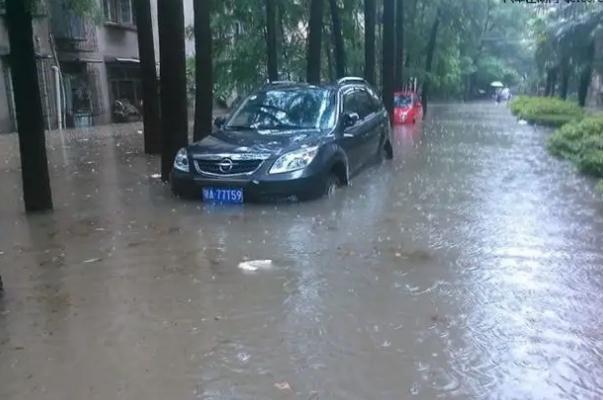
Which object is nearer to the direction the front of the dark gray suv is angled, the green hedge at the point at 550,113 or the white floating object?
the white floating object

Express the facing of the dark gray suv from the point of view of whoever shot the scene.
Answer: facing the viewer and to the left of the viewer

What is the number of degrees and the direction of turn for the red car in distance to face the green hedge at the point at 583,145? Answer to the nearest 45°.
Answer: approximately 45° to its left

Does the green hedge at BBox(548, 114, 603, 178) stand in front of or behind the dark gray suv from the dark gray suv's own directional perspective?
behind

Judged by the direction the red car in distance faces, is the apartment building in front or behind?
in front

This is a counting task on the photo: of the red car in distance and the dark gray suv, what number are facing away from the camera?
0

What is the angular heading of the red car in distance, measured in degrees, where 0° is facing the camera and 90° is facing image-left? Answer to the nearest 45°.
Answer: approximately 45°

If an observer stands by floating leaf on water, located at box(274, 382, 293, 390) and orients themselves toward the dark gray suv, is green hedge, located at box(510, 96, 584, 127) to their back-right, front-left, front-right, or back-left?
front-right

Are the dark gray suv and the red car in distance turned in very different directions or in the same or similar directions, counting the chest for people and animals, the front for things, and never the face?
same or similar directions

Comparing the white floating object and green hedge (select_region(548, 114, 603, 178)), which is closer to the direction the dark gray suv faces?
the white floating object

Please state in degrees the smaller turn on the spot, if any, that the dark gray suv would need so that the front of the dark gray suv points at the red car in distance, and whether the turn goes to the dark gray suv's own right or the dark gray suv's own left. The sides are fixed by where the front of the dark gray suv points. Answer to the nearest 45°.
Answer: approximately 135° to the dark gray suv's own right

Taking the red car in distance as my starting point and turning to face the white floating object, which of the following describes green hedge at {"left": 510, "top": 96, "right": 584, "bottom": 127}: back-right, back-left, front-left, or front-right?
back-left

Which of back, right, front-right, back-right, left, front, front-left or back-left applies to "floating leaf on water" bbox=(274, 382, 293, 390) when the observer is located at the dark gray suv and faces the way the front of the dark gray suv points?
front-left

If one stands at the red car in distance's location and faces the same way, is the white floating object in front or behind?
in front
